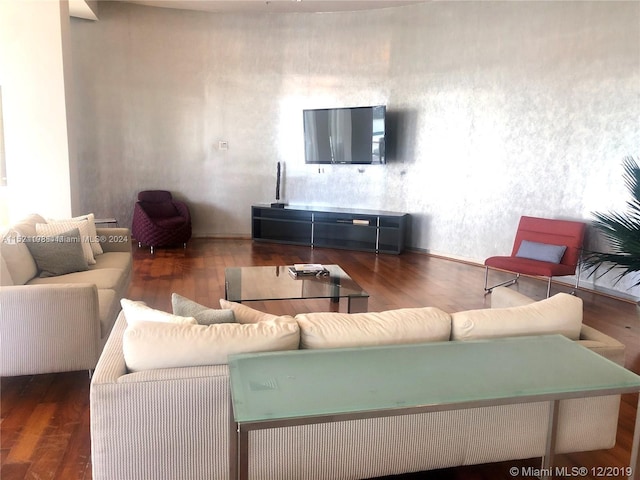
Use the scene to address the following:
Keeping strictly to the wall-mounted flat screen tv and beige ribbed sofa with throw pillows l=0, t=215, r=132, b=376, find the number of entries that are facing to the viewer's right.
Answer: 1

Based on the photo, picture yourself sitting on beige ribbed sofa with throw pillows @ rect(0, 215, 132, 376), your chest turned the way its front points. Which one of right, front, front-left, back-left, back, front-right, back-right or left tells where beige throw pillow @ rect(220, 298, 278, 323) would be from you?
front-right

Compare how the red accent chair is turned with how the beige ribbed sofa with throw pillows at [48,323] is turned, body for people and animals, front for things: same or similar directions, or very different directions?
very different directions

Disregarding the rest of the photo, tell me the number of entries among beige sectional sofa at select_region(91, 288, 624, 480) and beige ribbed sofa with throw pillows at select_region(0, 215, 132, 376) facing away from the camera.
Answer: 1

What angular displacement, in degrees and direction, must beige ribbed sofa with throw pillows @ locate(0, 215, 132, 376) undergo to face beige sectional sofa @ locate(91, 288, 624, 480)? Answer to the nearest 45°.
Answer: approximately 45° to its right

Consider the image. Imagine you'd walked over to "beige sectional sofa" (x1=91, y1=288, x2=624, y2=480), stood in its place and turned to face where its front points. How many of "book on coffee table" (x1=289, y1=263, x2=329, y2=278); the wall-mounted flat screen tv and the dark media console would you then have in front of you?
3

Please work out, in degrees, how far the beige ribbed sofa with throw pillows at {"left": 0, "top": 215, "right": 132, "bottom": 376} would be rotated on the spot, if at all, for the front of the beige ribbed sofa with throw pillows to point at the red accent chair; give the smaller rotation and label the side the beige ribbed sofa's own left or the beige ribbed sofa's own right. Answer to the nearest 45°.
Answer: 0° — it already faces it

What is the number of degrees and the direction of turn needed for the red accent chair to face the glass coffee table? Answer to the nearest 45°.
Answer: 0° — it already faces it

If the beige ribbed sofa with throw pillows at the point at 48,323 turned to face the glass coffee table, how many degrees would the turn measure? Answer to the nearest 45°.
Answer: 0° — it already faces it

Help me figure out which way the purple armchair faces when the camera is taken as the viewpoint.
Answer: facing the viewer and to the right of the viewer

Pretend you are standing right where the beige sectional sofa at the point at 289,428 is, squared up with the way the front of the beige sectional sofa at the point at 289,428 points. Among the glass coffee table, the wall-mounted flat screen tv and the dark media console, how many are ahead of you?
3

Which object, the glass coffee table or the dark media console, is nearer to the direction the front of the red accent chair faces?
the glass coffee table

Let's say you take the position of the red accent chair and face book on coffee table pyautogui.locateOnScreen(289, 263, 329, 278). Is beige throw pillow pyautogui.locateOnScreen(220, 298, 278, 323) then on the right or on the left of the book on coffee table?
left

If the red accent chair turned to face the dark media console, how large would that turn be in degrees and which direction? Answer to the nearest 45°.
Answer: approximately 90° to its right

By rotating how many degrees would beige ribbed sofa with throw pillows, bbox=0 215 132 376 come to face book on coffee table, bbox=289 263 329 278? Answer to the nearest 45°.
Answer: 0° — it already faces it

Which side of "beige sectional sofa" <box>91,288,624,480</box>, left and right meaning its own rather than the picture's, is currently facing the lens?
back

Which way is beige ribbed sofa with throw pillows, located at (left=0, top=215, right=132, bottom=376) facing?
to the viewer's right

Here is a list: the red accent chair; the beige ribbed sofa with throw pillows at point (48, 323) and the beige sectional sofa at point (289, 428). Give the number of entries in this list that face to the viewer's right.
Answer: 1
